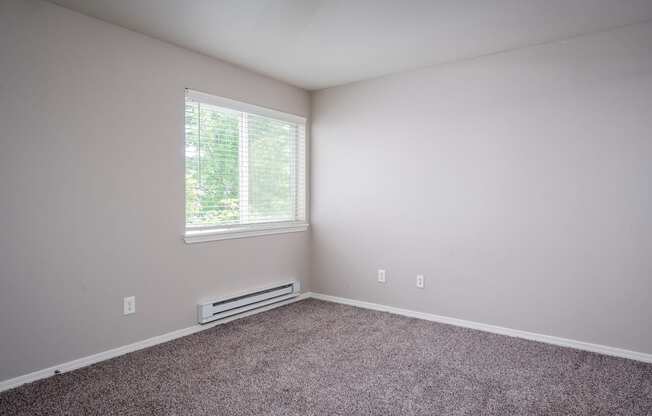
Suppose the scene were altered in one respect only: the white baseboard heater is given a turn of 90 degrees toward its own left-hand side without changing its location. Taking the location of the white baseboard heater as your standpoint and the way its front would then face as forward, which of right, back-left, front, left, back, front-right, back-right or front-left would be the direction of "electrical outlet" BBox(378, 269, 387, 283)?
front-right

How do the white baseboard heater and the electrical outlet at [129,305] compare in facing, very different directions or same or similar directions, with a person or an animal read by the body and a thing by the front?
same or similar directions

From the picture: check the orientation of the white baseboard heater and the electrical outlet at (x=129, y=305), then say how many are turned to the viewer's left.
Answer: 0

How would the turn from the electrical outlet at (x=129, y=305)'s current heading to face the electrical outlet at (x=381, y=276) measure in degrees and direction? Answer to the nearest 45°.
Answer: approximately 45° to its left

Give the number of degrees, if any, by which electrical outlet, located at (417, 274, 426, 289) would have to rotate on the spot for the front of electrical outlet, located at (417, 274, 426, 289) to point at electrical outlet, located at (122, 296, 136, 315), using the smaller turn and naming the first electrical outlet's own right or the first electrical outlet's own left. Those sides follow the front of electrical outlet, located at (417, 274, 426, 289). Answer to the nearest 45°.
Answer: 0° — it already faces it

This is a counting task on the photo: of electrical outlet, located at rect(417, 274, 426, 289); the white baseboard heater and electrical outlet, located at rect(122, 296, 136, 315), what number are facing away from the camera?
0

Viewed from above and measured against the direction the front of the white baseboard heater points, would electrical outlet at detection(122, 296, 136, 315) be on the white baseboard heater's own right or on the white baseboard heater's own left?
on the white baseboard heater's own right

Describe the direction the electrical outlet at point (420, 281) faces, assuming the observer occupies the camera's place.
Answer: facing the viewer and to the left of the viewer

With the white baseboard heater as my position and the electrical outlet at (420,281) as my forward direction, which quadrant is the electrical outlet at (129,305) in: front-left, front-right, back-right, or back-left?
back-right

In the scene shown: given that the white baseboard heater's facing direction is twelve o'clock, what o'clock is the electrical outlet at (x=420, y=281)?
The electrical outlet is roughly at 11 o'clock from the white baseboard heater.

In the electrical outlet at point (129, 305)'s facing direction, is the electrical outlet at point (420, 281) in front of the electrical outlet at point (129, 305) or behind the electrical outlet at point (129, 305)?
in front

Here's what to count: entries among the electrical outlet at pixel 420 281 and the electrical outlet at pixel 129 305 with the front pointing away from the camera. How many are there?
0
